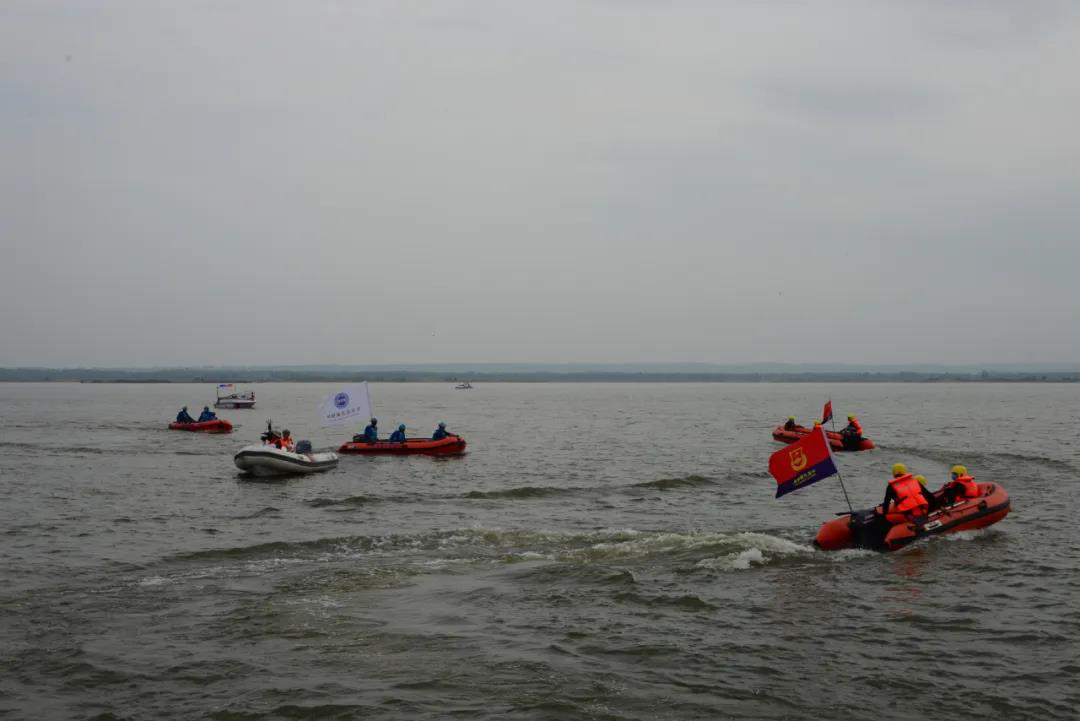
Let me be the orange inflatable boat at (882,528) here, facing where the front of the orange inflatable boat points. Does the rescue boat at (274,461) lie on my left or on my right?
on my left

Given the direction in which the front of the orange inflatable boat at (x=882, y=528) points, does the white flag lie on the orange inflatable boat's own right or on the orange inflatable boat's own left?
on the orange inflatable boat's own left

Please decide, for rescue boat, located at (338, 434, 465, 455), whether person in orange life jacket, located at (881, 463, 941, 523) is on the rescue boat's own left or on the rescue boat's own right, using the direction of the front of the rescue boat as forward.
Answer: on the rescue boat's own right

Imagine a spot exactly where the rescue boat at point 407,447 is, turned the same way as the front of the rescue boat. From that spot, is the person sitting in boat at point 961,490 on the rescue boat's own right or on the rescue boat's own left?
on the rescue boat's own right

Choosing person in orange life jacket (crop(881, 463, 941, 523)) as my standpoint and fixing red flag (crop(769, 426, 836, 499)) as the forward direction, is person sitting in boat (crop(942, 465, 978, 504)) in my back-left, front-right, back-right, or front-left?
back-right

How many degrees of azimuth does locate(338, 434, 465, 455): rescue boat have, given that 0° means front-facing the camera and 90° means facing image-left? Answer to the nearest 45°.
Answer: approximately 270°

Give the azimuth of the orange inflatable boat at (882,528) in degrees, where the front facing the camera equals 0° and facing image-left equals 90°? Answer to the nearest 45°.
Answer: approximately 225°

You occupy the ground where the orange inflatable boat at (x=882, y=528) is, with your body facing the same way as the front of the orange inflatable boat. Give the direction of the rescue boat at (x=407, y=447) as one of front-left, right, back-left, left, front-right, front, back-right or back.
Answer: left

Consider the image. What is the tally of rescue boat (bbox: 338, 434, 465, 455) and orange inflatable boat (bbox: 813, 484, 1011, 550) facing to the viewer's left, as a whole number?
0

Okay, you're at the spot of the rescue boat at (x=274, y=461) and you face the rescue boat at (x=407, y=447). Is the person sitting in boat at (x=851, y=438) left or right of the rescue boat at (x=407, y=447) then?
right

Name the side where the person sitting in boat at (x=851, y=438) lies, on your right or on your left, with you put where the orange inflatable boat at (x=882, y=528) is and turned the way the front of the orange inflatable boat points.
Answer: on your left
